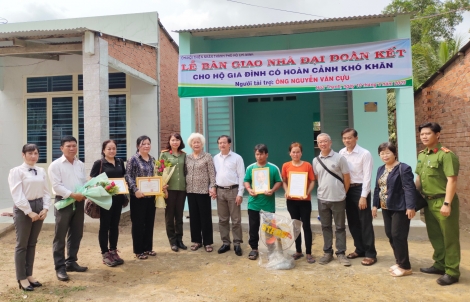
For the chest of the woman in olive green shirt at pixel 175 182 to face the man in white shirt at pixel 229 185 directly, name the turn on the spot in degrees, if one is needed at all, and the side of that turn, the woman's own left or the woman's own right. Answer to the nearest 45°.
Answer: approximately 90° to the woman's own left

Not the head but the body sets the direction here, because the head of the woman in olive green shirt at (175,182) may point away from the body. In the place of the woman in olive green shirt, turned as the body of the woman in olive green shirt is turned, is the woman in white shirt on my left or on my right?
on my right

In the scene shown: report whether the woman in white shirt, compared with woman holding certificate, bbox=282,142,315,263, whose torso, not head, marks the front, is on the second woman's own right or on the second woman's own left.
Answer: on the second woman's own right

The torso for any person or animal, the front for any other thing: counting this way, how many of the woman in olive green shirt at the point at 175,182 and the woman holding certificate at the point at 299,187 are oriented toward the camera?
2

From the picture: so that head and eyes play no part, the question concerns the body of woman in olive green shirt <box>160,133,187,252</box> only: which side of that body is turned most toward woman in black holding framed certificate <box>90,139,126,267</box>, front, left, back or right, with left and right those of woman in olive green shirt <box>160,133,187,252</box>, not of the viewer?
right

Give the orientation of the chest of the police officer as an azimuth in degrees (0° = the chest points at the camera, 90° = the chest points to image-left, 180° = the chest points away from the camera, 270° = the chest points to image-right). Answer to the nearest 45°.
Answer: approximately 45°

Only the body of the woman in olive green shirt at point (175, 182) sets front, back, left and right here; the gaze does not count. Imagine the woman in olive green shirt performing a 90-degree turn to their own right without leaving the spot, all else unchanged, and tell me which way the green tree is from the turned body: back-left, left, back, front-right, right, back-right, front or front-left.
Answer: back-right
